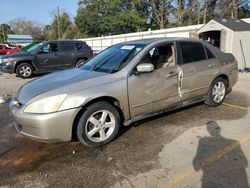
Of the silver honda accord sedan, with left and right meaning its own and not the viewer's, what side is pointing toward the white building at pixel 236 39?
back

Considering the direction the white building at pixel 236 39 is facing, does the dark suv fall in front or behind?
in front

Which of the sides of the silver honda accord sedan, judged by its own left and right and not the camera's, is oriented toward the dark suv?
right

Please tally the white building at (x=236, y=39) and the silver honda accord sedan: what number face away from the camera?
0

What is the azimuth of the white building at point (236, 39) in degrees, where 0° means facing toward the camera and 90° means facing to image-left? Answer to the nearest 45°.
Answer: approximately 45°

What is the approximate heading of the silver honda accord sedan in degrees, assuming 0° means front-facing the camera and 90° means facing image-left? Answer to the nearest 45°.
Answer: approximately 45°
